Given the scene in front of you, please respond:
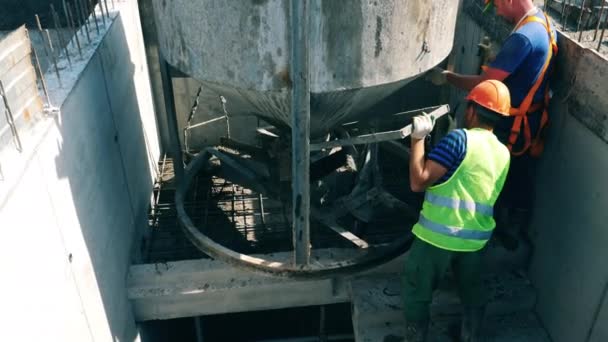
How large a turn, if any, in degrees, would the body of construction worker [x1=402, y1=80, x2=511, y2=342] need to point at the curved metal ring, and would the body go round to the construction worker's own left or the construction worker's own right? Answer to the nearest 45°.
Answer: approximately 45° to the construction worker's own left

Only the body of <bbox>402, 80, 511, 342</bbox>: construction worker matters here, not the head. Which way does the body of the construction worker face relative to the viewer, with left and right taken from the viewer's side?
facing away from the viewer and to the left of the viewer

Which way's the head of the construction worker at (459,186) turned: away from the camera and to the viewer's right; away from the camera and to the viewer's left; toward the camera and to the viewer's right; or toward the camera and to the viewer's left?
away from the camera and to the viewer's left

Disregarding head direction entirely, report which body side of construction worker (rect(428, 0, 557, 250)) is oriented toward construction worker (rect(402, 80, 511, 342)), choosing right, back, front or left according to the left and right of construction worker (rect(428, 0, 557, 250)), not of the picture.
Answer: left

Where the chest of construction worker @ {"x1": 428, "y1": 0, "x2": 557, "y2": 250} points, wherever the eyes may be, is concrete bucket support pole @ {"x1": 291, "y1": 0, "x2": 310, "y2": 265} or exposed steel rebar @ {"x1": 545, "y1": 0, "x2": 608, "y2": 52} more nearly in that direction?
the concrete bucket support pole

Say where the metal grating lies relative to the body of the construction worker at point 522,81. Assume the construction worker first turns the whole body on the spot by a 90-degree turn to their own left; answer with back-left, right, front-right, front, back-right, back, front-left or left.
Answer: right

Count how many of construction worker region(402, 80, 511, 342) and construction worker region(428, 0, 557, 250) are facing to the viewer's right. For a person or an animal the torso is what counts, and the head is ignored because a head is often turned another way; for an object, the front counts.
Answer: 0

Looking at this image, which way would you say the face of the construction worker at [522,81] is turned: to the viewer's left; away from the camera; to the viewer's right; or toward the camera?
to the viewer's left

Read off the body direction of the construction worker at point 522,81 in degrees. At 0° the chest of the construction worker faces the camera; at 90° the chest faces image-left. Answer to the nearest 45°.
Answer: approximately 90°

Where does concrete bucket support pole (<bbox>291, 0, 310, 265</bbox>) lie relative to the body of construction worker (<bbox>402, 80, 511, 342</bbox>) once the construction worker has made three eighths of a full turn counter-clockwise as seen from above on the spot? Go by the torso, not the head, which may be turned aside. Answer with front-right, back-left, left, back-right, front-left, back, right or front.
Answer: right

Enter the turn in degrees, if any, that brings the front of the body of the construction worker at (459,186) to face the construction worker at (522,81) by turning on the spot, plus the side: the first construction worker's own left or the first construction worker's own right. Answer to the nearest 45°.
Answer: approximately 45° to the first construction worker's own right

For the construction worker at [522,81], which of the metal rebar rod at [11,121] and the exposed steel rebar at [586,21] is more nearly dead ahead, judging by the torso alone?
the metal rebar rod

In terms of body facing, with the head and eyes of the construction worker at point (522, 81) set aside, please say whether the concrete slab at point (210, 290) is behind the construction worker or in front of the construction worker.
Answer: in front

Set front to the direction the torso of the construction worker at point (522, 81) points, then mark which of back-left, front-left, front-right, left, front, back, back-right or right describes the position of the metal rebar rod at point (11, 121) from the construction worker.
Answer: front-left
